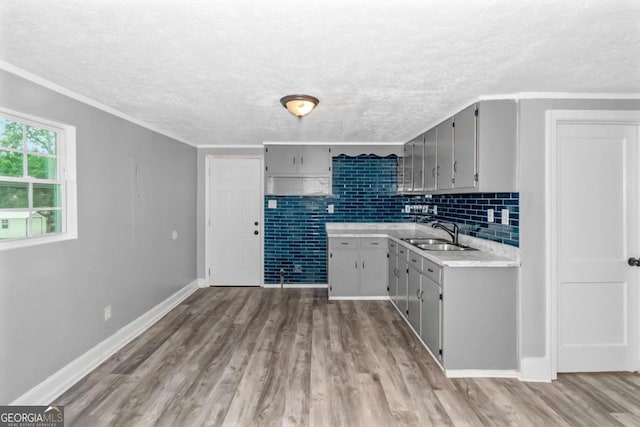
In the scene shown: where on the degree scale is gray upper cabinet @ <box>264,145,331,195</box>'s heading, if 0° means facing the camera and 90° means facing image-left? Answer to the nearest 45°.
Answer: approximately 0°

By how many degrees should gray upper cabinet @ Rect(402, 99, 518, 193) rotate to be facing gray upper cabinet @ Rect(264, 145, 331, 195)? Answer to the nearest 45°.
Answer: approximately 45° to its right

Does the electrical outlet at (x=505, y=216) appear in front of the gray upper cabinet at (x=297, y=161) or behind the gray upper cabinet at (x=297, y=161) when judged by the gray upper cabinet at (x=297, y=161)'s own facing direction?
in front

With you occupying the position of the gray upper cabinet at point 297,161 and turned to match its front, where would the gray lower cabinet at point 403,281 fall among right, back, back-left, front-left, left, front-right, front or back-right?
front-left

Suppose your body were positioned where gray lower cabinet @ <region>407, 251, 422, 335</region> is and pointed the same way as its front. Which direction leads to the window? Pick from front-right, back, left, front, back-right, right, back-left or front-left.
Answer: front-left

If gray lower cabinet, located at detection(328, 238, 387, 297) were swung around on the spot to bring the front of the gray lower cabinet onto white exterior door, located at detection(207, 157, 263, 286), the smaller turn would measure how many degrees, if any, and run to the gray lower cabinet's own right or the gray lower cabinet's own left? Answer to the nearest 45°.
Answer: approximately 90° to the gray lower cabinet's own right

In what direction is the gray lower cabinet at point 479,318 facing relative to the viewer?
to the viewer's left

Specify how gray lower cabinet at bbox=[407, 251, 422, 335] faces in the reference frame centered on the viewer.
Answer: facing to the left of the viewer

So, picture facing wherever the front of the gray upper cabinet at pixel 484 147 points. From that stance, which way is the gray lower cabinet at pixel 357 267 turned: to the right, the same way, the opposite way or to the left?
to the left

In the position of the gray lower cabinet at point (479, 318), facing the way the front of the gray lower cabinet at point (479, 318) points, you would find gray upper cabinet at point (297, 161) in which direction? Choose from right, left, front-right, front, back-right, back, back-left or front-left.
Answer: front-right

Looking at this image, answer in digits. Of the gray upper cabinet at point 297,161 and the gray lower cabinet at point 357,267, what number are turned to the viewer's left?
0

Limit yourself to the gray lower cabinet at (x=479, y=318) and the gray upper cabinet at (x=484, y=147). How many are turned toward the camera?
0

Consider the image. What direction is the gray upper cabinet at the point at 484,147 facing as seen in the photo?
to the viewer's left

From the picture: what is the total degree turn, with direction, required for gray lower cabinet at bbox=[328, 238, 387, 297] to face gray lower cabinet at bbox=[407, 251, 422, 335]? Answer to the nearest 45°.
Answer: approximately 45° to its left

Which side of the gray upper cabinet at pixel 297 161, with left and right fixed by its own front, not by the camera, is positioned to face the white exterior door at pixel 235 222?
right
